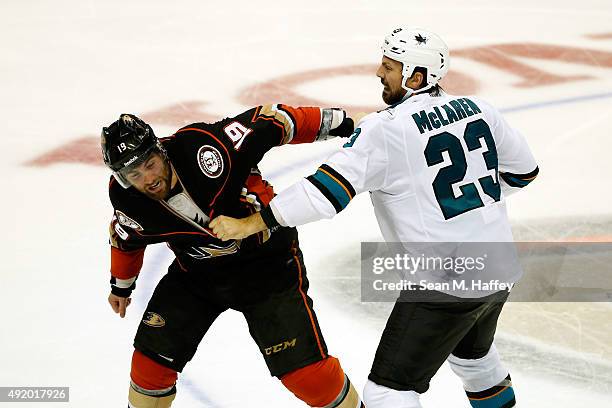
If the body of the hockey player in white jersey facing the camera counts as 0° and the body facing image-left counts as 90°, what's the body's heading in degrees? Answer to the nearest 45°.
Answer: approximately 135°

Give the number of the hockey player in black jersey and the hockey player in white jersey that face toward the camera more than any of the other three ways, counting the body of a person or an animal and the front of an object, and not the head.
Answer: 1

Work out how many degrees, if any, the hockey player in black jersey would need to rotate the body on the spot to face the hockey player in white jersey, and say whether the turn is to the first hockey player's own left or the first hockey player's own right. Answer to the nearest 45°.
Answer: approximately 90° to the first hockey player's own left

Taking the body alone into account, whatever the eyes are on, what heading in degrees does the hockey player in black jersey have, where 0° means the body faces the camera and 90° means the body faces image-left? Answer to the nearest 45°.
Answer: approximately 0°

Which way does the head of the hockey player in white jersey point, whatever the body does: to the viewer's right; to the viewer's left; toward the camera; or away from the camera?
to the viewer's left
